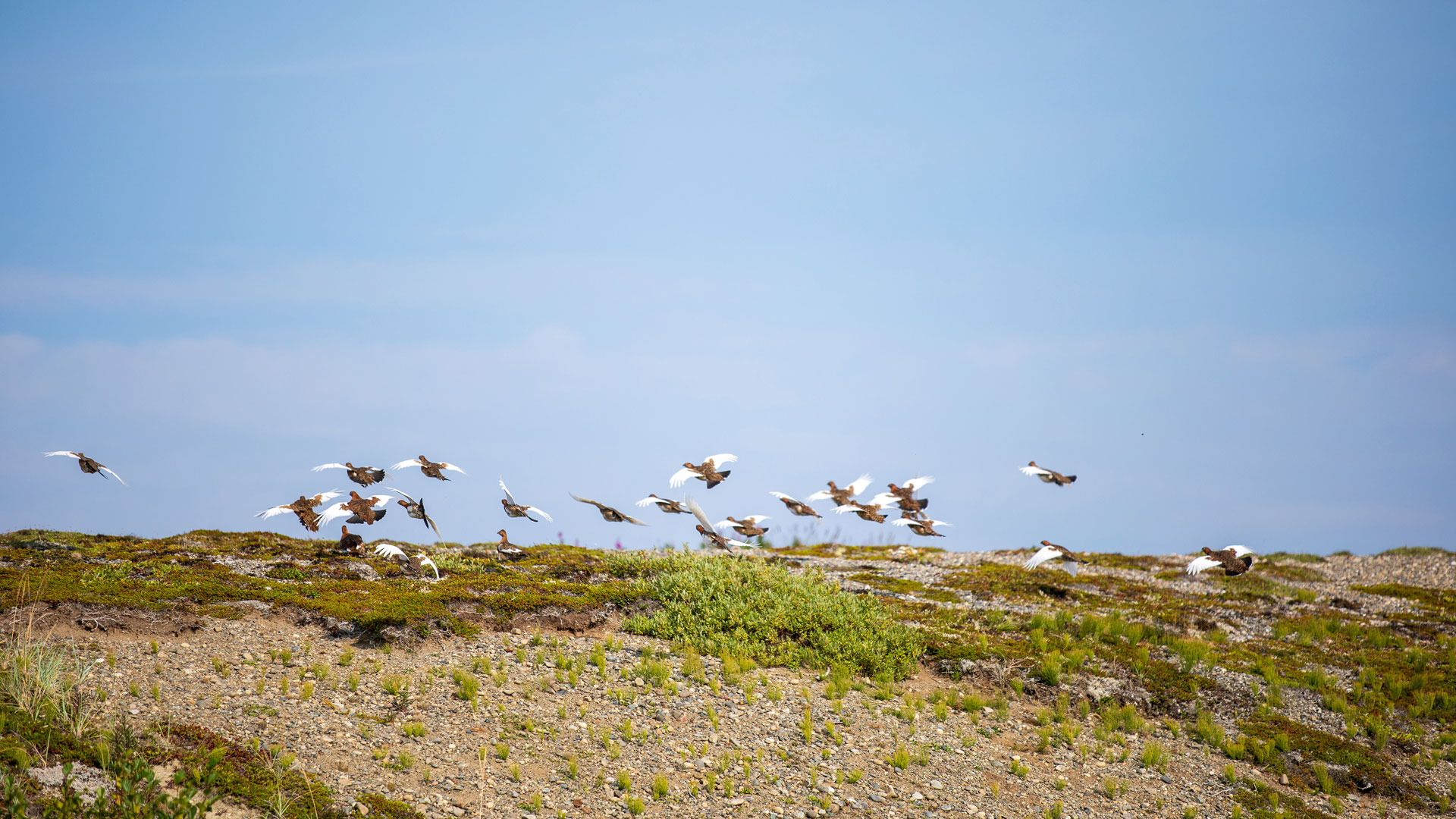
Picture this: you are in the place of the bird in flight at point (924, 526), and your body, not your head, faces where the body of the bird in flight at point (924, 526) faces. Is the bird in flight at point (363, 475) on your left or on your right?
on your left

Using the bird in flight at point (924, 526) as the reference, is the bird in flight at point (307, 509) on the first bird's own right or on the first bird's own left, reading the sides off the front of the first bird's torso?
on the first bird's own left

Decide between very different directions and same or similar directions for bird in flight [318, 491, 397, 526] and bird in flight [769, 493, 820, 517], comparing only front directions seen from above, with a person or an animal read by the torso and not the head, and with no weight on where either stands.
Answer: same or similar directions

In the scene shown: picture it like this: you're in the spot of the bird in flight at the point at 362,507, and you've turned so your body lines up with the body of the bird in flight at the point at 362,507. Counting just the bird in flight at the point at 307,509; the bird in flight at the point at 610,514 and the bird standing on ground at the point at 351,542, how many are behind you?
1

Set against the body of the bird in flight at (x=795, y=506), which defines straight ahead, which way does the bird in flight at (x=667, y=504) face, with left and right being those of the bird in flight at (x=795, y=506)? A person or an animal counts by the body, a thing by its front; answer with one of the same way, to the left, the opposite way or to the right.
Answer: the same way

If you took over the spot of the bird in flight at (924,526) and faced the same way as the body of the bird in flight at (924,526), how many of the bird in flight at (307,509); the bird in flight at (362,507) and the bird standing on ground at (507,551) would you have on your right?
0
